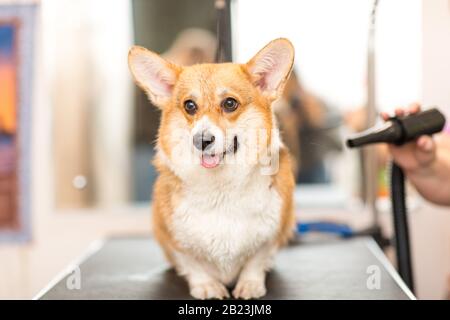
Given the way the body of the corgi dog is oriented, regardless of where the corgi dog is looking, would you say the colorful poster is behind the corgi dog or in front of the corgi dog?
behind

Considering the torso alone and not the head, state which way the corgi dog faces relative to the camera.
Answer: toward the camera

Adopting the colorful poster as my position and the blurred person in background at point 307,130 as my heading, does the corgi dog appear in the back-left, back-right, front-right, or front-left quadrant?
front-right

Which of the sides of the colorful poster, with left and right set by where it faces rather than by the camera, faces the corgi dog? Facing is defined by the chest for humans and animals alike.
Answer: front

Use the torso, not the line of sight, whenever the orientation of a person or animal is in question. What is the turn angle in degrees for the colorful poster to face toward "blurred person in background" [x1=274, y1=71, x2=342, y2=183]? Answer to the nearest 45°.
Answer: approximately 45° to its left
